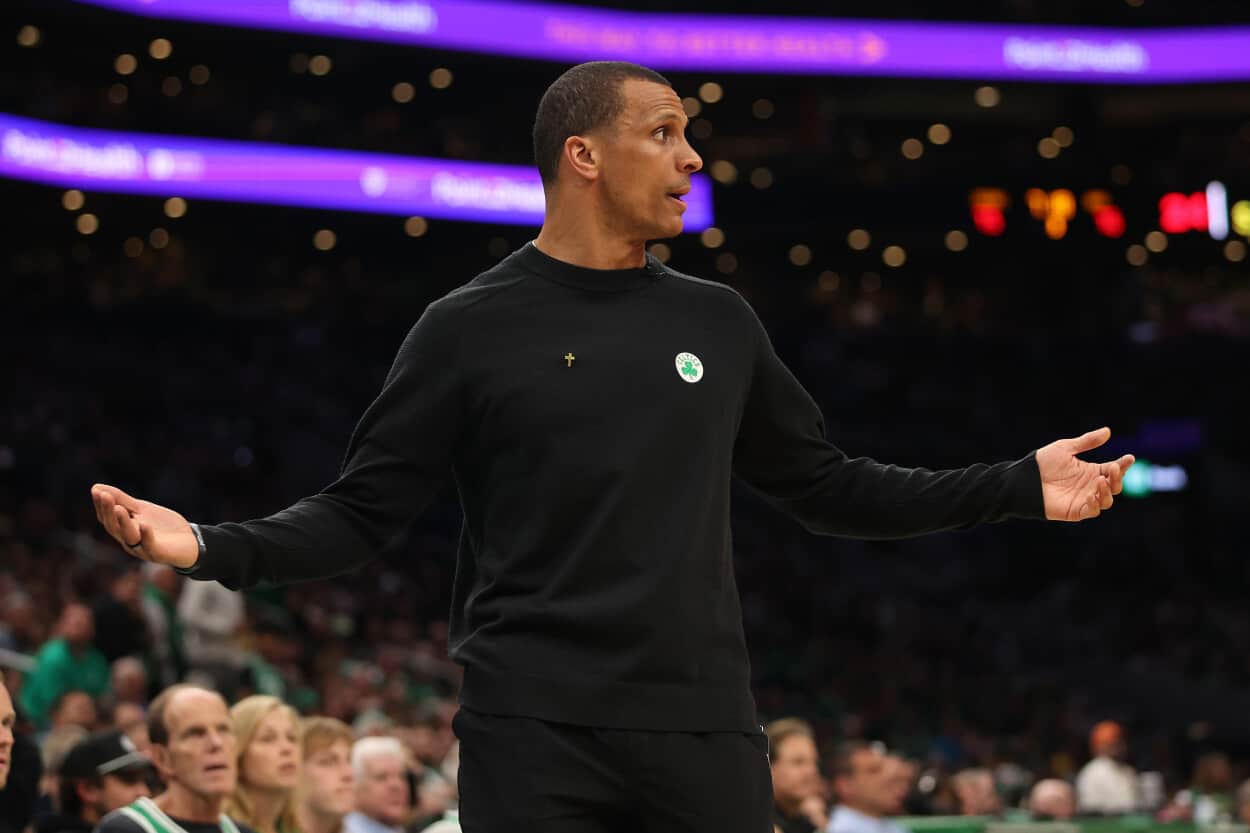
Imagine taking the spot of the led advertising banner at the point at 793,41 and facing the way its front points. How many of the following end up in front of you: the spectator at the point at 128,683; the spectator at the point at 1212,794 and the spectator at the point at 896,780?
3

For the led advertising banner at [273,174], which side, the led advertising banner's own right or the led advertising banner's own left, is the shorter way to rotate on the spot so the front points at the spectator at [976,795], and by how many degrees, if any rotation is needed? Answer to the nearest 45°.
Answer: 0° — it already faces them

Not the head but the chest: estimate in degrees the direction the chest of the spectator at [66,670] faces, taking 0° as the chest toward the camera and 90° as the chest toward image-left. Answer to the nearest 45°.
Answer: approximately 315°

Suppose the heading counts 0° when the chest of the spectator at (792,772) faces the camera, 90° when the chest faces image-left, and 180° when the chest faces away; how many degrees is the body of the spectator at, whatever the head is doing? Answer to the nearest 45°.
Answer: approximately 315°

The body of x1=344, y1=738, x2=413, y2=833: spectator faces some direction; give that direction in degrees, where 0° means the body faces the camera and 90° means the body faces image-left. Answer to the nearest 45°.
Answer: approximately 315°

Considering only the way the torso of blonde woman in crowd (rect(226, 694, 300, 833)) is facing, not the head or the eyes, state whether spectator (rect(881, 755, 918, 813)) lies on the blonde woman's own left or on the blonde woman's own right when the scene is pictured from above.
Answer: on the blonde woman's own left

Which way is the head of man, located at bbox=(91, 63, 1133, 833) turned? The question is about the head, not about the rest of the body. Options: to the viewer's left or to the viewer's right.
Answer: to the viewer's right

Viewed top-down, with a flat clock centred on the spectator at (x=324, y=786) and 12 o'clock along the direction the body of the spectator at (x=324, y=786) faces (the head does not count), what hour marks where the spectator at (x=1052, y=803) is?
the spectator at (x=1052, y=803) is roughly at 9 o'clock from the spectator at (x=324, y=786).
